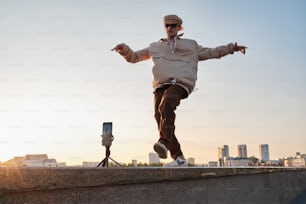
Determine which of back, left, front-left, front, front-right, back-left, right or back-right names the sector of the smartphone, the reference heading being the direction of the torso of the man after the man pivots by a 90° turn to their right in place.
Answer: front

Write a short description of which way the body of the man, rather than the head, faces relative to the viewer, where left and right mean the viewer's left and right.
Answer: facing the viewer
